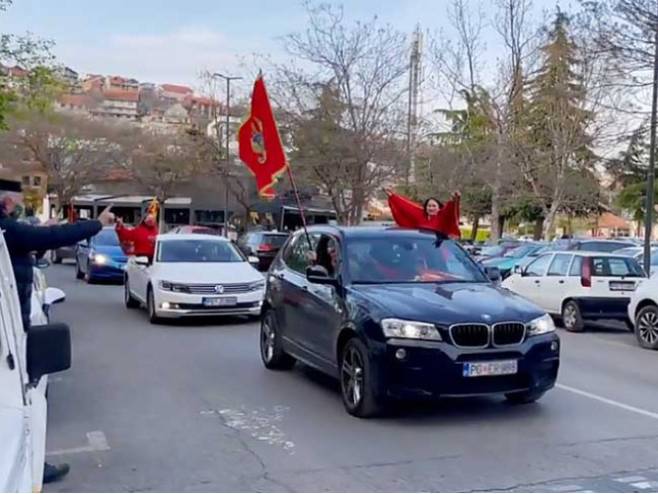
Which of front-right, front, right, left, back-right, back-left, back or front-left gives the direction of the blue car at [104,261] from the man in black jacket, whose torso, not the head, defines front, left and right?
left

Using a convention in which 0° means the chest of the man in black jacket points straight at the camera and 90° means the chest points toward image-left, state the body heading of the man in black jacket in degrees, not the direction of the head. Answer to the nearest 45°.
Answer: approximately 270°

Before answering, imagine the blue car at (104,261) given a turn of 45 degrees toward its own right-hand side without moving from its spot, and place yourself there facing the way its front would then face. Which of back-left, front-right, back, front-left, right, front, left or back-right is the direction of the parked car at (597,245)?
left

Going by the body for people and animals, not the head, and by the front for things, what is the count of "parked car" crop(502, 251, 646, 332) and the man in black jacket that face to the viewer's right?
1

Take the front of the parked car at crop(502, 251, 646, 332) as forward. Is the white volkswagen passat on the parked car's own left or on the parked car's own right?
on the parked car's own left

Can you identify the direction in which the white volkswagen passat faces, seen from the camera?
facing the viewer and to the right of the viewer

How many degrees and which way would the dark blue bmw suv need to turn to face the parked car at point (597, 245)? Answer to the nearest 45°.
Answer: approximately 135° to its left

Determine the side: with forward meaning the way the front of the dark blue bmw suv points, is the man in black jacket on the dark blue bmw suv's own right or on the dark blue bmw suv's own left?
on the dark blue bmw suv's own right

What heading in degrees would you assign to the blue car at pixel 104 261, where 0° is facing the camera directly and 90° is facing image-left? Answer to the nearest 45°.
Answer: approximately 315°

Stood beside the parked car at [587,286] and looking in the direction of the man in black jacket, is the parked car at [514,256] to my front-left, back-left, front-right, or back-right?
back-right

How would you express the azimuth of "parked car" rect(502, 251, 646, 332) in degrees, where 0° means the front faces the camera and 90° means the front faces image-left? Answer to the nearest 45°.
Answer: approximately 135°

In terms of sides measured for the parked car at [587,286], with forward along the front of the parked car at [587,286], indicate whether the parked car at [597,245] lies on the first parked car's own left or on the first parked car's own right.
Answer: on the first parked car's own right

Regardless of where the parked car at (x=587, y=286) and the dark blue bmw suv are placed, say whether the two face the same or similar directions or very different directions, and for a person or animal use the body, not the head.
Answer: very different directions
